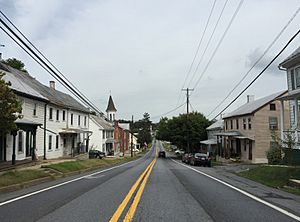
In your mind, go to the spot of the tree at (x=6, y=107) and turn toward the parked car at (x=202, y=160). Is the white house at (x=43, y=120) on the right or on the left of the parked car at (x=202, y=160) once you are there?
left

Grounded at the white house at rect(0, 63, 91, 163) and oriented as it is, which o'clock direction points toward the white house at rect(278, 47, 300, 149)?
the white house at rect(278, 47, 300, 149) is roughly at 12 o'clock from the white house at rect(0, 63, 91, 163).

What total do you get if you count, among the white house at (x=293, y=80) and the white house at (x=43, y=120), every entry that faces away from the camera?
0

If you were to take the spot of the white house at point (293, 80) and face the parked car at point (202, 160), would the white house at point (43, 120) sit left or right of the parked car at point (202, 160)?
left

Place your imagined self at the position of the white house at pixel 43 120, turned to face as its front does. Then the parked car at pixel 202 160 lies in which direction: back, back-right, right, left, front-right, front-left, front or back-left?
front-left

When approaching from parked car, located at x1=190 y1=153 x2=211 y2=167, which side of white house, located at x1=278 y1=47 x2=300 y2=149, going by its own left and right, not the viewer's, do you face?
right

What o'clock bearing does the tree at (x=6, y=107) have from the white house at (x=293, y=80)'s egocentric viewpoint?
The tree is roughly at 12 o'clock from the white house.
